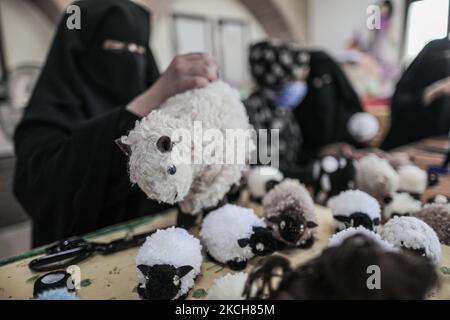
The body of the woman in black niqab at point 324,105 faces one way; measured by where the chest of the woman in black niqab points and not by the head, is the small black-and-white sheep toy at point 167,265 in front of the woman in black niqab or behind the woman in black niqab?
in front

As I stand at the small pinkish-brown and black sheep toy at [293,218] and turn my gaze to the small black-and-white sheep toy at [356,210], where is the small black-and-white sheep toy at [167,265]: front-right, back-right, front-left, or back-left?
back-right

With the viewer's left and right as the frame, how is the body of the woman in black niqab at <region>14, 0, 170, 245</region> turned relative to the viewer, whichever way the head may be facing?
facing the viewer and to the right of the viewer

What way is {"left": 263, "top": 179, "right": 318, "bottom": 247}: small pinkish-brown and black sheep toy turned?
toward the camera

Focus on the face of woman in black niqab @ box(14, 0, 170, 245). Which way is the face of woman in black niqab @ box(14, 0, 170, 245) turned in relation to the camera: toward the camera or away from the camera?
toward the camera

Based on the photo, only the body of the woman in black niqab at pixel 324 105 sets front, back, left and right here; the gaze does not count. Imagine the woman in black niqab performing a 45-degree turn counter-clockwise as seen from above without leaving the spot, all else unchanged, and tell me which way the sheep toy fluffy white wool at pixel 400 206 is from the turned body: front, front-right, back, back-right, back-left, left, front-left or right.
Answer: front

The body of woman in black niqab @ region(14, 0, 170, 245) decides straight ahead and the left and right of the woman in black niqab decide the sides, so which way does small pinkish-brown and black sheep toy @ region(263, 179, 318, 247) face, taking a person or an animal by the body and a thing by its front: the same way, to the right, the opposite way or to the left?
to the right

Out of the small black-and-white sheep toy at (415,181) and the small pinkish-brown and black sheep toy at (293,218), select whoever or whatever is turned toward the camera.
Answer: the small pinkish-brown and black sheep toy at (293,218)
